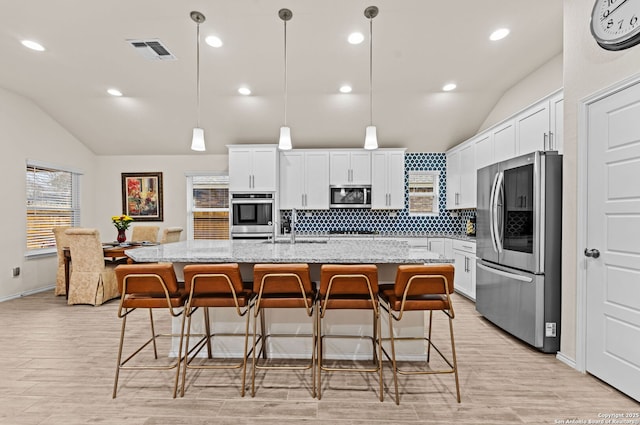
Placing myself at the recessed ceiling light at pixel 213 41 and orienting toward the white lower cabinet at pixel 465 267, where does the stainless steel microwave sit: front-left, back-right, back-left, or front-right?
front-left

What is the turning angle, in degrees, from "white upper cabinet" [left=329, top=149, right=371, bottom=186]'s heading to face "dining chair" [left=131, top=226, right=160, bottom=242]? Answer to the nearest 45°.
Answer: approximately 90° to its right

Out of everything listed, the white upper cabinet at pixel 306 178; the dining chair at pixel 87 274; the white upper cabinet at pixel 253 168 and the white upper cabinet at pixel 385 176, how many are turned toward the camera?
3

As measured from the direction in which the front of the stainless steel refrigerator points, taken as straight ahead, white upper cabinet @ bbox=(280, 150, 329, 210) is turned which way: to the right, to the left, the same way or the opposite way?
to the left

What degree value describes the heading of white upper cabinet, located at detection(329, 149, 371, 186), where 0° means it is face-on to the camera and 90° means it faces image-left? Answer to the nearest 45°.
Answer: approximately 0°

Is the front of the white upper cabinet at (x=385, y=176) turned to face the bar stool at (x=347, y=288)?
yes

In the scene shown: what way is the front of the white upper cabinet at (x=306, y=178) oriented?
toward the camera

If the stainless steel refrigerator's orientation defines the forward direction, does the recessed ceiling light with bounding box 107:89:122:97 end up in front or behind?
in front

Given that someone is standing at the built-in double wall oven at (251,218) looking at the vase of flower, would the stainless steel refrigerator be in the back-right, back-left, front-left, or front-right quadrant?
back-left

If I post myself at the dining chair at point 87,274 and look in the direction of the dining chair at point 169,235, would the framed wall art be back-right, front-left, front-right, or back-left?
front-left

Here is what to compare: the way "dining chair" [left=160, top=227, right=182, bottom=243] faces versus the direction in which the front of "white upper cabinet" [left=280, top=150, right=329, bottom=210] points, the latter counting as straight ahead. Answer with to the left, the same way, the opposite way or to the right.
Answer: to the right

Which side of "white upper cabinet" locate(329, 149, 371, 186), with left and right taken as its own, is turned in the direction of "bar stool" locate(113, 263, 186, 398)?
front

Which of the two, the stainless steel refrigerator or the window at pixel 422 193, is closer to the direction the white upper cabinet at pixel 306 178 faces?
the stainless steel refrigerator

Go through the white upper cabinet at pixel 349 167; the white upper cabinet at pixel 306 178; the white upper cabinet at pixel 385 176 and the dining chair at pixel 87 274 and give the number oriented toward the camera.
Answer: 3

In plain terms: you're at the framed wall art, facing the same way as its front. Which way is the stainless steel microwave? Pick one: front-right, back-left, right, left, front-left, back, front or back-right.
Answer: front-left

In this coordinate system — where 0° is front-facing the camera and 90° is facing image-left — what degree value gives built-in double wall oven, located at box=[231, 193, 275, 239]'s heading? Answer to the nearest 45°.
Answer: approximately 0°

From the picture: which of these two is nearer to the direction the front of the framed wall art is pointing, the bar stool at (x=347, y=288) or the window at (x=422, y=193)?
the bar stool

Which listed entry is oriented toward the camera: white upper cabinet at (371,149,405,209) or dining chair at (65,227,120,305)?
the white upper cabinet

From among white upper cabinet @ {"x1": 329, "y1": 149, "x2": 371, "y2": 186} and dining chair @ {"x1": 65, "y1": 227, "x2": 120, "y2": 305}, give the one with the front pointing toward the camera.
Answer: the white upper cabinet

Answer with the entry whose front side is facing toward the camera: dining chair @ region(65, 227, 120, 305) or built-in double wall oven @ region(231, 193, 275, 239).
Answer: the built-in double wall oven

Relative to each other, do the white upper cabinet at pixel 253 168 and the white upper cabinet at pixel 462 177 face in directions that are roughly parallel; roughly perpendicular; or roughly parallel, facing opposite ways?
roughly perpendicular

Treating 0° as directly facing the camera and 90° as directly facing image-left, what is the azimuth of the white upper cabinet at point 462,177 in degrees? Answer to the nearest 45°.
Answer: approximately 45°
